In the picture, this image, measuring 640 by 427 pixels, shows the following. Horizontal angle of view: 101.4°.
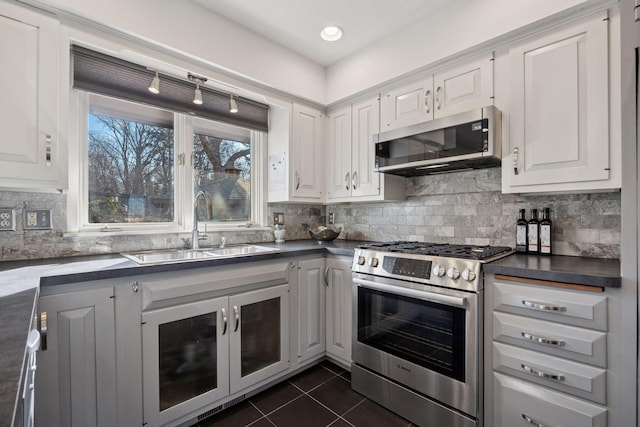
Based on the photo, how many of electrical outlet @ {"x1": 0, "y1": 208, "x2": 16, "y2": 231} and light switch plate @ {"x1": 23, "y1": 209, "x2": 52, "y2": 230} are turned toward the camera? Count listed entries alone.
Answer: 2

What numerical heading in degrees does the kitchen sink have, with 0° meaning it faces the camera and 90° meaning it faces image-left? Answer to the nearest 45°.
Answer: approximately 315°

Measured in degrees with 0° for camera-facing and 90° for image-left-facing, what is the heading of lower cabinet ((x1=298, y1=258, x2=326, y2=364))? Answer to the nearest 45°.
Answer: approximately 315°

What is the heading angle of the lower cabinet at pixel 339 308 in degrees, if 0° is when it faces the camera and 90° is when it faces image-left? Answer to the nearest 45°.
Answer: approximately 45°

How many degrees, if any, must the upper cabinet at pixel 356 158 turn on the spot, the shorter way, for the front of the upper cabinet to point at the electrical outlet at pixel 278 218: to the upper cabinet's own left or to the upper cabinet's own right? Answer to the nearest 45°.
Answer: approximately 45° to the upper cabinet's own right

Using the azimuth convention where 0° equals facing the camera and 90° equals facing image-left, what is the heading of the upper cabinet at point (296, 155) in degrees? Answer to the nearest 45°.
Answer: approximately 315°

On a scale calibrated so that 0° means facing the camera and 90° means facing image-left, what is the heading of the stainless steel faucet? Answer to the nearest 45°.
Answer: approximately 315°
